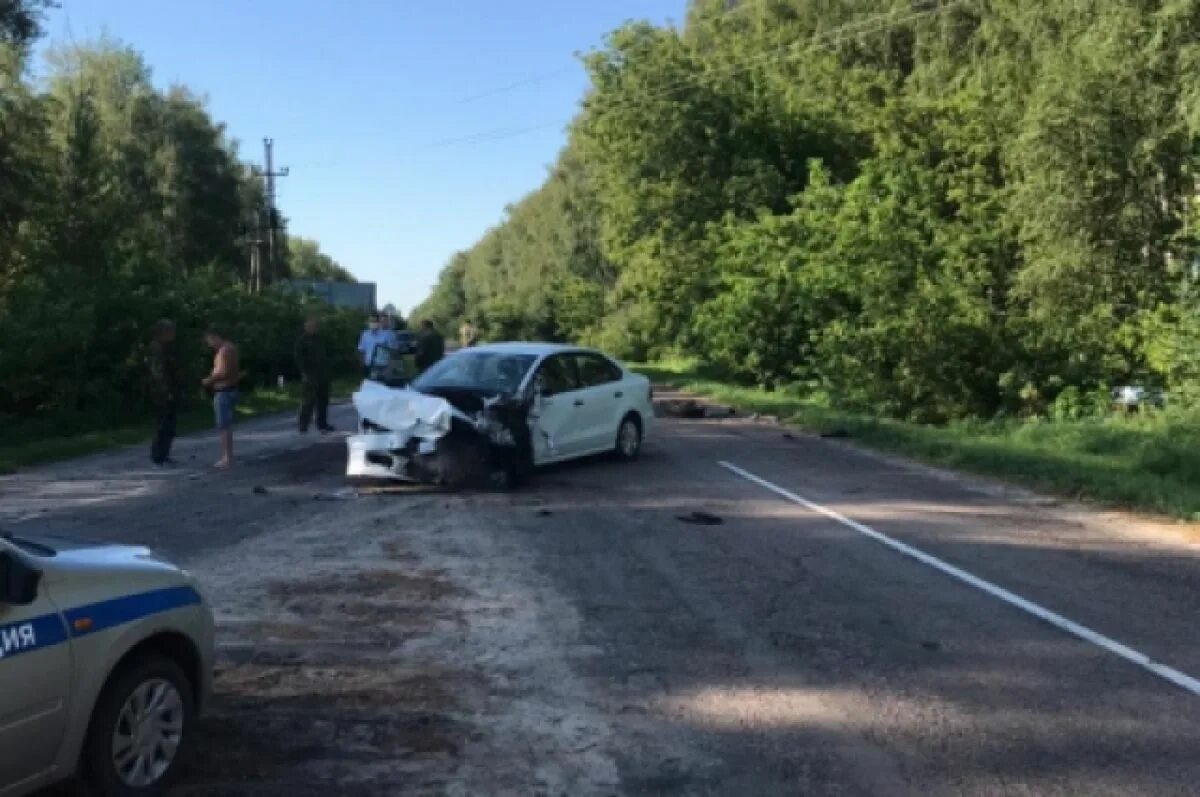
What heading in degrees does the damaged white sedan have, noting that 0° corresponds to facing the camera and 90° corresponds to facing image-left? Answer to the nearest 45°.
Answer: approximately 45°

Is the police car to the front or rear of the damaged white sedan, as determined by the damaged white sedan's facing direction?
to the front

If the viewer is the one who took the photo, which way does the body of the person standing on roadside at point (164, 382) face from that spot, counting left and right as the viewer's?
facing to the right of the viewer

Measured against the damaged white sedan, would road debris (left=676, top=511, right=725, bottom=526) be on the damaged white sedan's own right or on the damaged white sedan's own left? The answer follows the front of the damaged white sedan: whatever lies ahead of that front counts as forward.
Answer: on the damaged white sedan's own left

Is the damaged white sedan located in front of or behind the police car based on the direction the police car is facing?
in front

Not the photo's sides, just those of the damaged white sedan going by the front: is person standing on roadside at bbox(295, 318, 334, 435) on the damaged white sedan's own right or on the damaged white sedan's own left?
on the damaged white sedan's own right

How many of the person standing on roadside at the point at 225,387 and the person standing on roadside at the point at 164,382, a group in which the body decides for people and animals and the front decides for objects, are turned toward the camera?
0

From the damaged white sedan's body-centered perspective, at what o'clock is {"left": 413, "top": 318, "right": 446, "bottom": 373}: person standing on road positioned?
The person standing on road is roughly at 4 o'clock from the damaged white sedan.

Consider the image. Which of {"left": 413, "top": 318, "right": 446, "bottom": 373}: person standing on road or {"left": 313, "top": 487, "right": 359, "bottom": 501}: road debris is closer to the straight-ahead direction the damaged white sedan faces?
the road debris

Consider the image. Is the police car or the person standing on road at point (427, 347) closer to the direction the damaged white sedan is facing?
the police car

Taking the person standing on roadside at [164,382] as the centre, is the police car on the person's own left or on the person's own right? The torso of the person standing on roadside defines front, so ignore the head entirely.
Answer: on the person's own right
